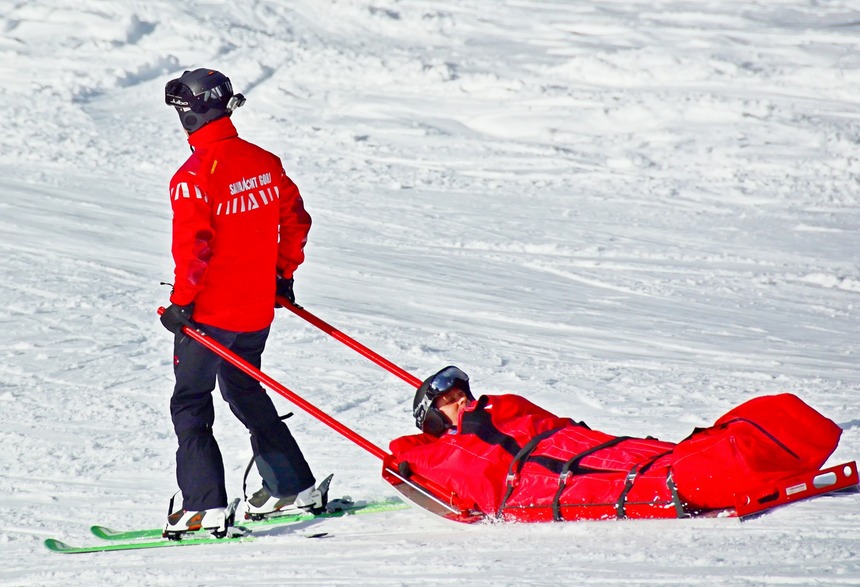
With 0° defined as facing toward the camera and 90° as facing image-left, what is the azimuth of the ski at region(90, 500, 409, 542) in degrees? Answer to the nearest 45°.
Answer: approximately 90°

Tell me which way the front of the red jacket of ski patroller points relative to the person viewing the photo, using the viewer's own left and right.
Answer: facing away from the viewer and to the left of the viewer

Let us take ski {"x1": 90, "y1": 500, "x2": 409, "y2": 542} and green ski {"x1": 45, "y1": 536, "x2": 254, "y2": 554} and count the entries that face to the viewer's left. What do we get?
2

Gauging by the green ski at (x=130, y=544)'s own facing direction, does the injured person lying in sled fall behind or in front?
behind

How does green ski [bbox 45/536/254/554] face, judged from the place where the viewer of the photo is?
facing to the left of the viewer

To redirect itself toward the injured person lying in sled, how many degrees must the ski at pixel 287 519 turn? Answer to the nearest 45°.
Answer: approximately 135° to its left
